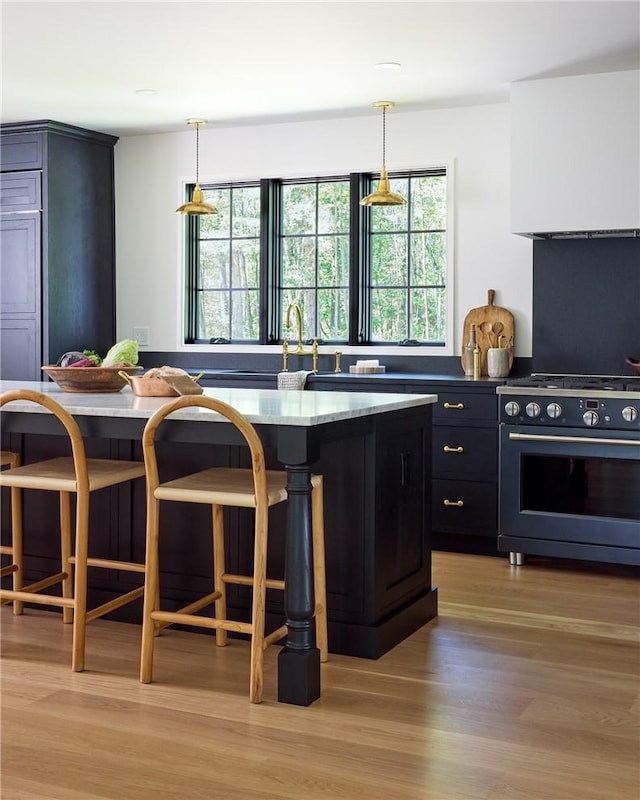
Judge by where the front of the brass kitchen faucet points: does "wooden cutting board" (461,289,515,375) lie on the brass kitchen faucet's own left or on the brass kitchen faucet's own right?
on the brass kitchen faucet's own left

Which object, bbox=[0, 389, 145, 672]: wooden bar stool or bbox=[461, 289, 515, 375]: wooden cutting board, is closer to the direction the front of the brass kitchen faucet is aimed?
the wooden bar stool

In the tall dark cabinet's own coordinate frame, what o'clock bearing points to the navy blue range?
The navy blue range is roughly at 9 o'clock from the tall dark cabinet.

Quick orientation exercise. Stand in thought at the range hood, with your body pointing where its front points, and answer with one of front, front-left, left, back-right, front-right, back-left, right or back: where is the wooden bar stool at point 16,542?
front-right

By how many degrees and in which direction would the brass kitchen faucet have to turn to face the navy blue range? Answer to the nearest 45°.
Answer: approximately 90° to its left

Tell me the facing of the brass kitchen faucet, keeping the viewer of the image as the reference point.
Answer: facing the viewer and to the left of the viewer

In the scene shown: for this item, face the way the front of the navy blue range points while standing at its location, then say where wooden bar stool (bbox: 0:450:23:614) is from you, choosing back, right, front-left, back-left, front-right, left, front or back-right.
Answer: front-right

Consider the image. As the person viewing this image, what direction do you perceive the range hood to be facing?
facing the viewer

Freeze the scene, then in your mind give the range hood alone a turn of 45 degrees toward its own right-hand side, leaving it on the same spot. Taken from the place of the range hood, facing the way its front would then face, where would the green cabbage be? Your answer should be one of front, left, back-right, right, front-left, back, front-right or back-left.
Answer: front

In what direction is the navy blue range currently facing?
toward the camera

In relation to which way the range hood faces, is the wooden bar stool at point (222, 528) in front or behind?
in front

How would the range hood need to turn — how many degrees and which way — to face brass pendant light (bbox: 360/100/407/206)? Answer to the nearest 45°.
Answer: approximately 90° to its right

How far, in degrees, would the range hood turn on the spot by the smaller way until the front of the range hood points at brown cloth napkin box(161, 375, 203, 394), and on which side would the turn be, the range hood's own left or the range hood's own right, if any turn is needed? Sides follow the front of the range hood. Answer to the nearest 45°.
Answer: approximately 45° to the range hood's own right

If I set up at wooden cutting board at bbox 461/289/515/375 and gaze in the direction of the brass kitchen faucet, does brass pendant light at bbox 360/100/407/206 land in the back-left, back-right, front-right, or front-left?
front-left

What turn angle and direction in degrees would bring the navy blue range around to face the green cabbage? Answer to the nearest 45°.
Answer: approximately 45° to its right

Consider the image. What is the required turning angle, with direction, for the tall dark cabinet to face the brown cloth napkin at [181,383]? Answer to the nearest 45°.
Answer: approximately 45° to its left
